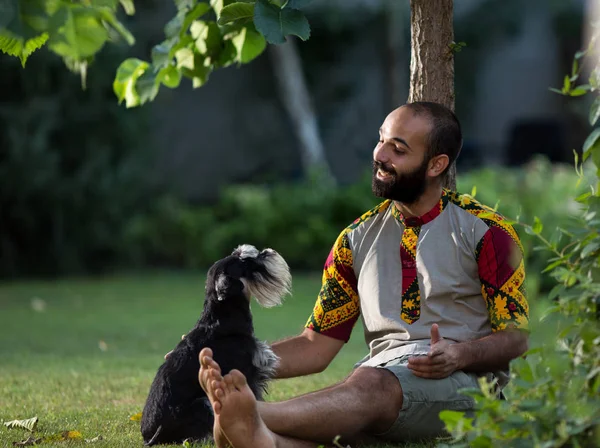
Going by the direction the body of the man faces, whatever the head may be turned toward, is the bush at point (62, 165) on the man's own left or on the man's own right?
on the man's own right

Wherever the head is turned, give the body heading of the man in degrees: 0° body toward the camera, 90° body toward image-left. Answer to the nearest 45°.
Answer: approximately 45°

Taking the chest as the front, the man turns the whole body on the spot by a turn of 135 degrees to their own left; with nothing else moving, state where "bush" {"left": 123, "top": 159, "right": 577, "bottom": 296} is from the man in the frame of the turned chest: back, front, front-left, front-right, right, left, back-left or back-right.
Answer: left

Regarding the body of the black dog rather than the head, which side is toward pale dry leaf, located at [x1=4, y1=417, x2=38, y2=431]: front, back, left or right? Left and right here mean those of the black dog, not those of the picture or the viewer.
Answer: back

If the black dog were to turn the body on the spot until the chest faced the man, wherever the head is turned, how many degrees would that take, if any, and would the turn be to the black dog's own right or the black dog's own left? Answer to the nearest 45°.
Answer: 0° — it already faces them

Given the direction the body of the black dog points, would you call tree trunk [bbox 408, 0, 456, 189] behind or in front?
in front

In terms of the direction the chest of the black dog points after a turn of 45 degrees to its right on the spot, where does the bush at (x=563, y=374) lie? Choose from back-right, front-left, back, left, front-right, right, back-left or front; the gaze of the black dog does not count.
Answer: front

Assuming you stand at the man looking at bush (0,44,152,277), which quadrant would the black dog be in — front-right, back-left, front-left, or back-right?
front-left

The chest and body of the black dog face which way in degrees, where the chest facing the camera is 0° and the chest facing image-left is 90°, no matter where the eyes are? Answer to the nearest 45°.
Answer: approximately 270°

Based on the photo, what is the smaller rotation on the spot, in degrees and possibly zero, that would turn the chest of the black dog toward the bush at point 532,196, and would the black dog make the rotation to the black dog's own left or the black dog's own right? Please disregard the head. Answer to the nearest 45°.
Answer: approximately 45° to the black dog's own left

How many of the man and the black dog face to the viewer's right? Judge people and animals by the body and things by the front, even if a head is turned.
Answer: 1

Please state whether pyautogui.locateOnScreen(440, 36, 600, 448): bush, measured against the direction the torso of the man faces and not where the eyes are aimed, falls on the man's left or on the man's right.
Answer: on the man's left

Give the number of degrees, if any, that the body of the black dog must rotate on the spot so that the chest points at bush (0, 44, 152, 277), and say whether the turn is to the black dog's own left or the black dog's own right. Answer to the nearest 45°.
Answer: approximately 90° to the black dog's own left
